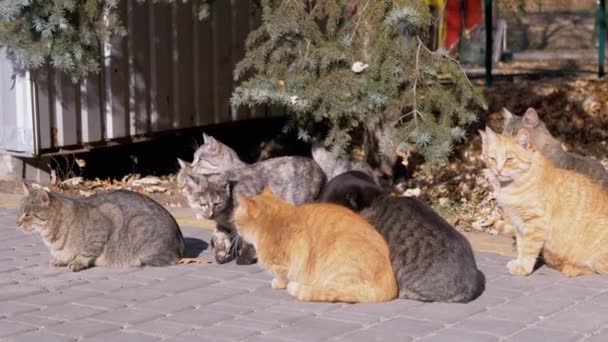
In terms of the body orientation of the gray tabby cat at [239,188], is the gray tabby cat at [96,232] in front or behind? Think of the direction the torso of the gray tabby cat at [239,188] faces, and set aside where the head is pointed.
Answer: in front

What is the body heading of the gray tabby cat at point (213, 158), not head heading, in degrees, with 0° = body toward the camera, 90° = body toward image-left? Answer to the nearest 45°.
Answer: approximately 90°

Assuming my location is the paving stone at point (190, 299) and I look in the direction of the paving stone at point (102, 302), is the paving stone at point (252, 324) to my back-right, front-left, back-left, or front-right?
back-left

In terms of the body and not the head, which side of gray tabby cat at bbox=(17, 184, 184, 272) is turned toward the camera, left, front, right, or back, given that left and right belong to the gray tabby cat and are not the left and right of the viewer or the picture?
left

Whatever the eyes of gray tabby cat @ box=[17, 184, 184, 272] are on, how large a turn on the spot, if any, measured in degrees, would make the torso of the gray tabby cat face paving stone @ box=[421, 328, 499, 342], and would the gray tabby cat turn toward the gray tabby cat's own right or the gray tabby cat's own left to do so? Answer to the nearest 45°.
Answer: approximately 135° to the gray tabby cat's own left

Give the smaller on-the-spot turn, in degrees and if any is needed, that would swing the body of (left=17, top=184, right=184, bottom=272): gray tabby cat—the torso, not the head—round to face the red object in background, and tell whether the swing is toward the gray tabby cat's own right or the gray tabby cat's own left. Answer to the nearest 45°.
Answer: approximately 135° to the gray tabby cat's own right

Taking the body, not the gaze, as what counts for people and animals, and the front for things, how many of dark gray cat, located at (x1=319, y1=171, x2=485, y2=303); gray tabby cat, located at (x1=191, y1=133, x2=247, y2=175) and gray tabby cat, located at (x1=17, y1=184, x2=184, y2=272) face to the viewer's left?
3

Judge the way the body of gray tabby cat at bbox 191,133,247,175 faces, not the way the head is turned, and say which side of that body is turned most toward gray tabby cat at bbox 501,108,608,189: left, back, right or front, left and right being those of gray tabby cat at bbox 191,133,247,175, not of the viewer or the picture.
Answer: back

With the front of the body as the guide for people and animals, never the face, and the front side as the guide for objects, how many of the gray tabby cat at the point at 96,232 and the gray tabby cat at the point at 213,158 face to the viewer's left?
2
